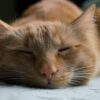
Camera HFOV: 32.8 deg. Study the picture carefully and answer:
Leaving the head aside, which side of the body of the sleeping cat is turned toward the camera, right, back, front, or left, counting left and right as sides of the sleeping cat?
front
